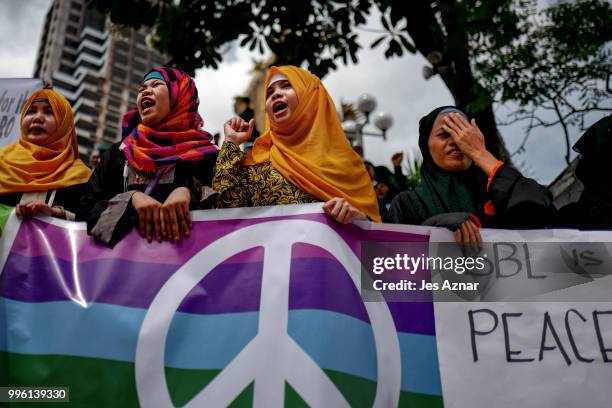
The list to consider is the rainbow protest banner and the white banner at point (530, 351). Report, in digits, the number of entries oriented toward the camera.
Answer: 2

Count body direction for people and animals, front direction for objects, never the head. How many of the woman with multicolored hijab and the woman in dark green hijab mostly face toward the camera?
2

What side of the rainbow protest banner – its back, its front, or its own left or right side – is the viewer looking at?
front

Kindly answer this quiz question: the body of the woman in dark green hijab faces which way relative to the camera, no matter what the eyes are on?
toward the camera

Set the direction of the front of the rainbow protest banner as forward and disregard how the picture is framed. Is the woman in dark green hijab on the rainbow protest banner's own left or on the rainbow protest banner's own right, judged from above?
on the rainbow protest banner's own left

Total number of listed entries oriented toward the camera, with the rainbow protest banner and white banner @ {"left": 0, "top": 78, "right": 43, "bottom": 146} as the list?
2

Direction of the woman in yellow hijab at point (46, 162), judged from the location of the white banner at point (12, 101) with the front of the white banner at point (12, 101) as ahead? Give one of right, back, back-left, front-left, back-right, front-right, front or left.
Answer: front

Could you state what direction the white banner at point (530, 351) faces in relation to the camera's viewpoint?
facing the viewer

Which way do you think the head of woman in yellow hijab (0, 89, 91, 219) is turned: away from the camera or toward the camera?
toward the camera

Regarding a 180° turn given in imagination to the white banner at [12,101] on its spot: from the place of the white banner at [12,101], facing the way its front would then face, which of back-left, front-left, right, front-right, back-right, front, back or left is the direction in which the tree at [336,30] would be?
right

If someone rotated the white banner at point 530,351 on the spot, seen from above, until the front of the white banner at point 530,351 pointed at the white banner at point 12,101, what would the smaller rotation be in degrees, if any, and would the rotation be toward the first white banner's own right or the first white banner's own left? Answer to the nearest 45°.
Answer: approximately 90° to the first white banner's own right

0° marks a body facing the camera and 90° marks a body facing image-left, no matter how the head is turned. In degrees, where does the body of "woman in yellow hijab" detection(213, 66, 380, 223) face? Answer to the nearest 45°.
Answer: approximately 45°

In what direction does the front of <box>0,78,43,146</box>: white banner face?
toward the camera

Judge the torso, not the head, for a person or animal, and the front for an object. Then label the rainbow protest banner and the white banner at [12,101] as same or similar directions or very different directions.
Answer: same or similar directions

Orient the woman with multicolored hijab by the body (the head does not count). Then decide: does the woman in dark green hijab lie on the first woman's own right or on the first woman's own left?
on the first woman's own left

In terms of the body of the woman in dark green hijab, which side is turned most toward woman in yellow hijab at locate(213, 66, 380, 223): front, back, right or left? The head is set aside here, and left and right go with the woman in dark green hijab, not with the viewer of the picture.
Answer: right
